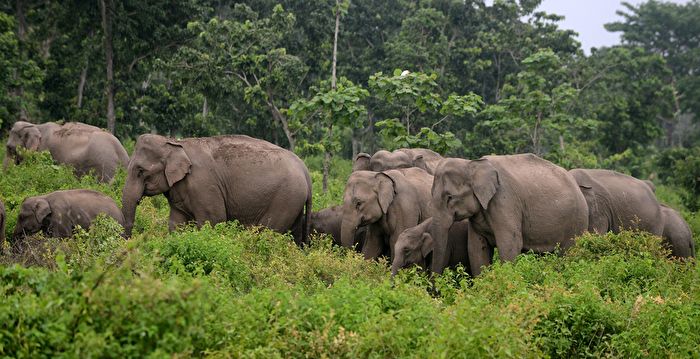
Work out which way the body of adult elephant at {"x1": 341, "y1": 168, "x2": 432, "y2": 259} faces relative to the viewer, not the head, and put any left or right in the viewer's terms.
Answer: facing the viewer and to the left of the viewer

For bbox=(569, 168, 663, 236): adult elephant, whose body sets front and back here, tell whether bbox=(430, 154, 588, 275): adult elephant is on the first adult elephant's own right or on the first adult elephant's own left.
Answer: on the first adult elephant's own left

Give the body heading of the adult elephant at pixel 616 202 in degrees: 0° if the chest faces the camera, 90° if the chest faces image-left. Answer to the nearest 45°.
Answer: approximately 90°

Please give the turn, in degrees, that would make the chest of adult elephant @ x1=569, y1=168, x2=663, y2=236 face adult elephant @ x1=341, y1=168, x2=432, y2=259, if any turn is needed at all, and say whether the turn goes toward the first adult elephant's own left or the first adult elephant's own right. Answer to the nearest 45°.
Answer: approximately 45° to the first adult elephant's own left

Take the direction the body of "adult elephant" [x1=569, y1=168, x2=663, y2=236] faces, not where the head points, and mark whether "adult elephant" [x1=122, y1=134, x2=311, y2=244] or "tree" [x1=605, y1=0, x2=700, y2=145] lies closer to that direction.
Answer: the adult elephant

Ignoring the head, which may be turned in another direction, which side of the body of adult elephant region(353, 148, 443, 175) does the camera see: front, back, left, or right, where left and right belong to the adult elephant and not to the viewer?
left

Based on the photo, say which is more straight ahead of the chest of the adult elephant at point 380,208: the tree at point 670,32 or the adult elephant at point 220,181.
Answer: the adult elephant

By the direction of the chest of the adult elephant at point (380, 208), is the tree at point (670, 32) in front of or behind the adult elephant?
behind

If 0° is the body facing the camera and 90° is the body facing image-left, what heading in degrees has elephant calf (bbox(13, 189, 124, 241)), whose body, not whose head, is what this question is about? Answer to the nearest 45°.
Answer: approximately 90°

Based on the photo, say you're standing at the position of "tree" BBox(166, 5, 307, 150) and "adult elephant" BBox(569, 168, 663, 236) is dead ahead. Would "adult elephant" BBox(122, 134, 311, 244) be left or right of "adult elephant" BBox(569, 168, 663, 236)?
right

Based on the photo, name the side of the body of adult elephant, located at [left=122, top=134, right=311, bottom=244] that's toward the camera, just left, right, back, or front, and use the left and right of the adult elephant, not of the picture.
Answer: left
